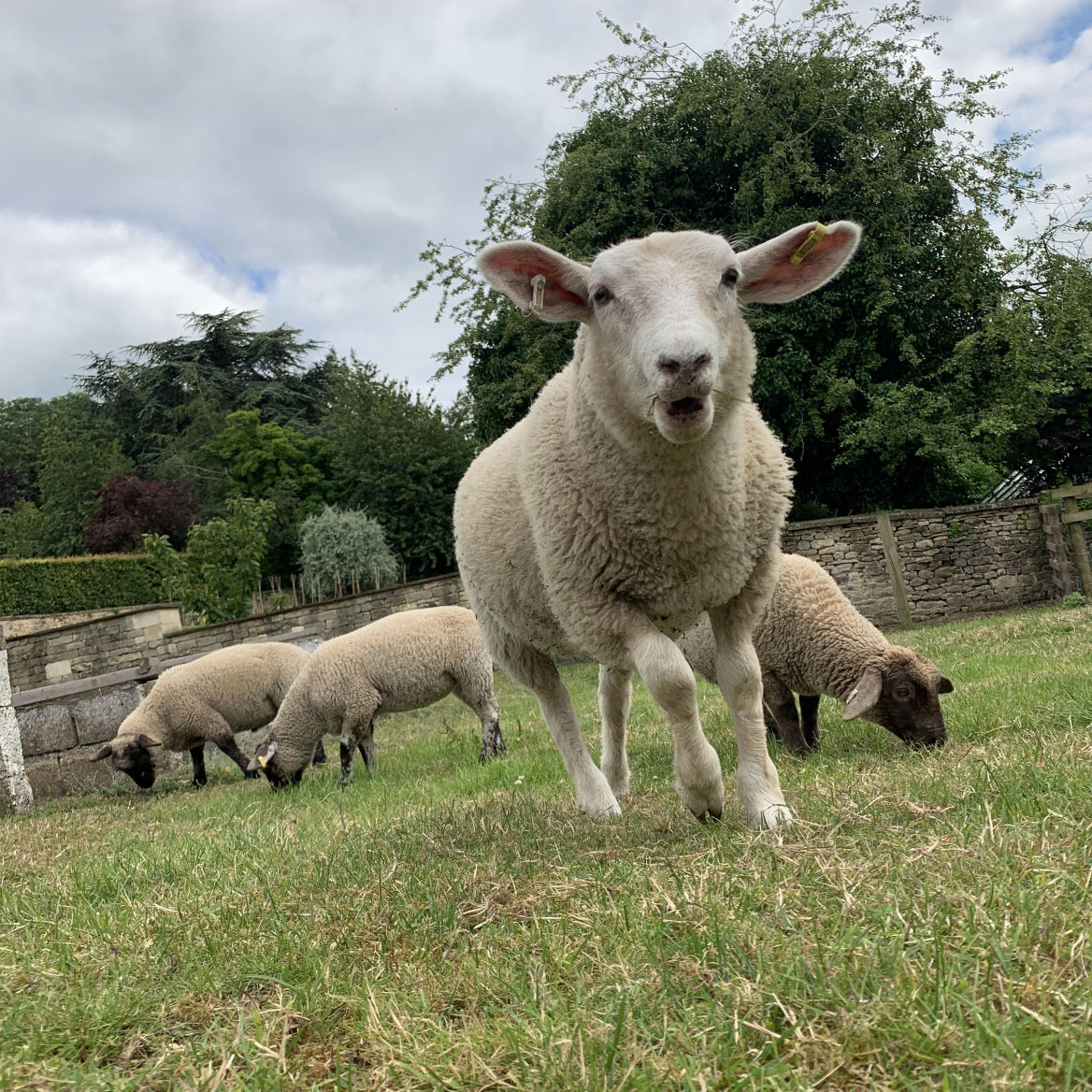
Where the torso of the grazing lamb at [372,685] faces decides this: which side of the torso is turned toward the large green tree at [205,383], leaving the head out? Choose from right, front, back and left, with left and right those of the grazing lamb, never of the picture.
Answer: right

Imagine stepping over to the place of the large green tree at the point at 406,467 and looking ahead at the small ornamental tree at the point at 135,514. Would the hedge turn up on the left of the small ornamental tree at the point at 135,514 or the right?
left

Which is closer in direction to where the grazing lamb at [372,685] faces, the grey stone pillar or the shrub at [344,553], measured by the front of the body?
the grey stone pillar

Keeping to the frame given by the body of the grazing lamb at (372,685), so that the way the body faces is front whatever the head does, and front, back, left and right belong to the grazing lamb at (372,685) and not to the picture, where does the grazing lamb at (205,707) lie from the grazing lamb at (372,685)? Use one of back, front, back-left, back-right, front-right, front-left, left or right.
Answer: front-right

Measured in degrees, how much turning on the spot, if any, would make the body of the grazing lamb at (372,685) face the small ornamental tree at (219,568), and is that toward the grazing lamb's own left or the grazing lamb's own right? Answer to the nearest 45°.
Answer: approximately 90° to the grazing lamb's own right

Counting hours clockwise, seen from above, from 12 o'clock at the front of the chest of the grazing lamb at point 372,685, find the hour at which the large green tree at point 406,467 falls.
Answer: The large green tree is roughly at 3 o'clock from the grazing lamb.

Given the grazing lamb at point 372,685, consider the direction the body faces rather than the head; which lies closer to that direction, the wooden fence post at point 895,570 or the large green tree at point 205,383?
the large green tree

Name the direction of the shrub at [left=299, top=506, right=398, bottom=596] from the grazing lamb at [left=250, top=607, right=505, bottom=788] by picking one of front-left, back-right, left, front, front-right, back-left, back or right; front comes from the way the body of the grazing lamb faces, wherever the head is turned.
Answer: right

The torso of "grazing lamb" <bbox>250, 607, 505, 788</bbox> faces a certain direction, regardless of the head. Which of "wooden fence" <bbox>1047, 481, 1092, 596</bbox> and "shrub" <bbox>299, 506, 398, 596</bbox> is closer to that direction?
the shrub

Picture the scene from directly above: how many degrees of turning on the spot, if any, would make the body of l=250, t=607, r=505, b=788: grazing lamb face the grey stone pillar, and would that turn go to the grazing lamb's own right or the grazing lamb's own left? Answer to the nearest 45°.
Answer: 0° — it already faces it

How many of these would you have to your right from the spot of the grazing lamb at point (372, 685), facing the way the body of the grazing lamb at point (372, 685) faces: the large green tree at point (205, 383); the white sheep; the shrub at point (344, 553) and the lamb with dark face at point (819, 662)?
2

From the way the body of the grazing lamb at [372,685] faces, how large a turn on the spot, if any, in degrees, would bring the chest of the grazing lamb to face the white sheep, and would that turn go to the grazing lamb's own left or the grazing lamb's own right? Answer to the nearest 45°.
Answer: approximately 90° to the grazing lamb's own left

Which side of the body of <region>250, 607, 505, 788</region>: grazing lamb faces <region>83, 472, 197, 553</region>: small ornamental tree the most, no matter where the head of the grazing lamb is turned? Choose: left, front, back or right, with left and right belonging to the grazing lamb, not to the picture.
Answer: right

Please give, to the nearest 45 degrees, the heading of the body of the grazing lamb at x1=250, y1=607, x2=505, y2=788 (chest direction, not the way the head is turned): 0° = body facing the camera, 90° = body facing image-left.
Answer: approximately 90°

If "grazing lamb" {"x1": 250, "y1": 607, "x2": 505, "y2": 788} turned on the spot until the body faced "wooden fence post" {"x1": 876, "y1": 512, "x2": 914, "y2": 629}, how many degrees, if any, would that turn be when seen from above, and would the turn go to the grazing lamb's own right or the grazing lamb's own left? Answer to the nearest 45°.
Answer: approximately 135° to the grazing lamb's own right

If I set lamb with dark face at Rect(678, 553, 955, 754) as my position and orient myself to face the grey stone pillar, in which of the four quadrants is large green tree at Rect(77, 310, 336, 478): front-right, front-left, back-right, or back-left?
front-right
